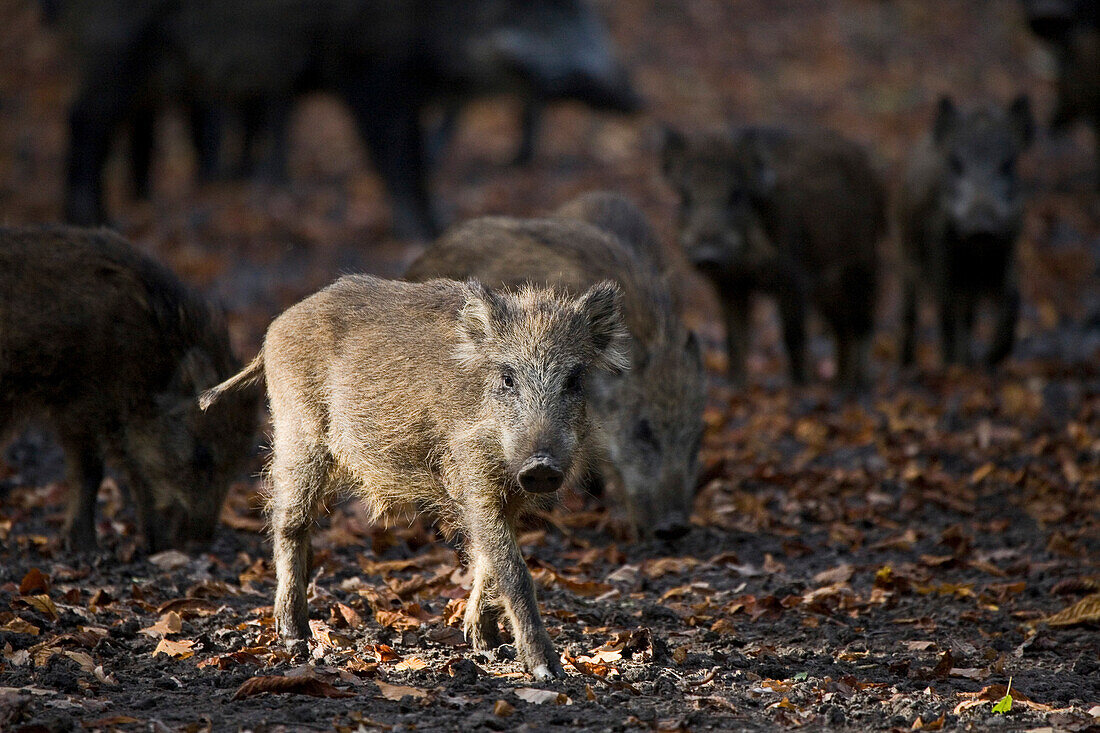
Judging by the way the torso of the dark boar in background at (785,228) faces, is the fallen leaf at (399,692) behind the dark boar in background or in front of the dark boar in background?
in front

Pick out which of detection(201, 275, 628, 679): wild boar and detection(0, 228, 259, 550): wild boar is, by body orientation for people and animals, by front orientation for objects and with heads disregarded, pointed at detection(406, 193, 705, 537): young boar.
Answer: detection(0, 228, 259, 550): wild boar

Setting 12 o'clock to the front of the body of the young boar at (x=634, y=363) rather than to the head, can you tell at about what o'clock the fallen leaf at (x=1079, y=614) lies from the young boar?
The fallen leaf is roughly at 12 o'clock from the young boar.

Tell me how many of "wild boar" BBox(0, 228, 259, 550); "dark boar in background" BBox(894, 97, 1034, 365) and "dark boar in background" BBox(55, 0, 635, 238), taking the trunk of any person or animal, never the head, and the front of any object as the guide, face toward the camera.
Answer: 1

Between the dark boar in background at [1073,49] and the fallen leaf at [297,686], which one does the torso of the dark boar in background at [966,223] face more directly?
the fallen leaf

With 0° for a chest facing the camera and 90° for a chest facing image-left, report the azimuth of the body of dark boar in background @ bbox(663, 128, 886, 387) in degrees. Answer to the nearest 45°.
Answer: approximately 45°

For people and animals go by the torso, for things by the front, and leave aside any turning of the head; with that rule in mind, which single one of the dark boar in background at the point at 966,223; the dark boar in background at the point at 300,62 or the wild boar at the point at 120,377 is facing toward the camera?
the dark boar in background at the point at 966,223

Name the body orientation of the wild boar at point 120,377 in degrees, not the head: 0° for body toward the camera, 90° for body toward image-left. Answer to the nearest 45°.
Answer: approximately 270°

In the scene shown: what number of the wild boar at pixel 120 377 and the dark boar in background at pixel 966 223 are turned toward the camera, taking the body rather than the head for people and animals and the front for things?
1

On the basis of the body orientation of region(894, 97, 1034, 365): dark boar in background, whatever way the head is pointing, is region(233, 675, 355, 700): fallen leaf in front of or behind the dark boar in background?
in front

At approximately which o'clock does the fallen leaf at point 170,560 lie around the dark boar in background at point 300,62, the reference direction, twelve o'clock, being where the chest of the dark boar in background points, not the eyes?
The fallen leaf is roughly at 3 o'clock from the dark boar in background.

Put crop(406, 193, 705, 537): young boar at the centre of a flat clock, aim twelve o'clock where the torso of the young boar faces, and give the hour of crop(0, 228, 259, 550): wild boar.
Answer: The wild boar is roughly at 4 o'clock from the young boar.

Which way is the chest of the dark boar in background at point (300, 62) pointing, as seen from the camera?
to the viewer's right

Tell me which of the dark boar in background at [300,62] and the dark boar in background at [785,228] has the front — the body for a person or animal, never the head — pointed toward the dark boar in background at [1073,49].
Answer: the dark boar in background at [300,62]
